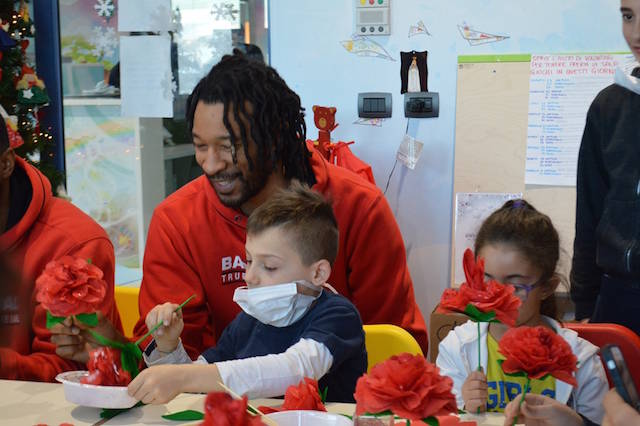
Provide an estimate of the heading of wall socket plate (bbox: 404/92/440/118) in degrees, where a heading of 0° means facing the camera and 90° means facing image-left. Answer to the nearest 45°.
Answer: approximately 0°

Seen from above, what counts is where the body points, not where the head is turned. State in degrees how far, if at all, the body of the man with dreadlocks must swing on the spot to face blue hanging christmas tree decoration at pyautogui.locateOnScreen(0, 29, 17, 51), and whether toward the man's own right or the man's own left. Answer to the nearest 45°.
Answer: approximately 90° to the man's own right

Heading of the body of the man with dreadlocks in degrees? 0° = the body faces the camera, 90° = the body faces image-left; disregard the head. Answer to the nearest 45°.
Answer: approximately 45°

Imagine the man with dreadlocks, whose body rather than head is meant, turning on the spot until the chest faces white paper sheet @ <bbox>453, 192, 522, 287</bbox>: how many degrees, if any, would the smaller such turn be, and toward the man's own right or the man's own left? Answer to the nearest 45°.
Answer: approximately 180°

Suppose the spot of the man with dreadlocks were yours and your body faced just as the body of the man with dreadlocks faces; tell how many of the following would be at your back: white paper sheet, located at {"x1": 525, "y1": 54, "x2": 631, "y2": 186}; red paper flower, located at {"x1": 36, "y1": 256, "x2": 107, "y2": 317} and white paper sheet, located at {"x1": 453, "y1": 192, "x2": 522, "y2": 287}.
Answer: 2

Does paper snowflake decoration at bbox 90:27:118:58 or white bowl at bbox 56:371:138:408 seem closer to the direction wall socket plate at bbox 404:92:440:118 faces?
the white bowl

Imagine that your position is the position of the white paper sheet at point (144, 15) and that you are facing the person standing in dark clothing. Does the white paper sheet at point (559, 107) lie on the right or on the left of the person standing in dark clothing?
left
